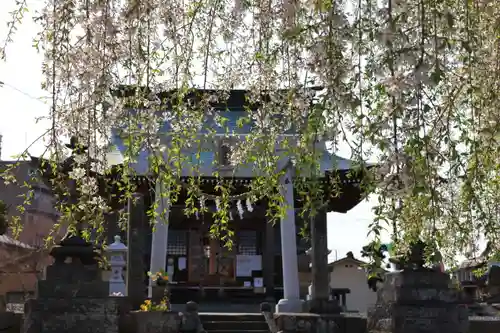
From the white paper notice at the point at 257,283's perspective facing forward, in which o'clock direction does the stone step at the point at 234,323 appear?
The stone step is roughly at 12 o'clock from the white paper notice.

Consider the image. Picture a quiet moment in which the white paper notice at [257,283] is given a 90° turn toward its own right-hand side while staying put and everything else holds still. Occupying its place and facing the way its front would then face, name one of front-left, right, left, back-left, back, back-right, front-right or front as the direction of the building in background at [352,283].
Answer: back-right

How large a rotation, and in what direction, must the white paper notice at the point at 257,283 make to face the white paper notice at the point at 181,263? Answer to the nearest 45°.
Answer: approximately 135° to its right

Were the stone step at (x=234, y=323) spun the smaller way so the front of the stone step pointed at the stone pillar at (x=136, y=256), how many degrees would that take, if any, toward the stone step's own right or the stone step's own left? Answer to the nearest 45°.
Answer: approximately 90° to the stone step's own right

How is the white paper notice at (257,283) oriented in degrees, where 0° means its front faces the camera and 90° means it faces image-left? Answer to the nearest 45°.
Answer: approximately 0°

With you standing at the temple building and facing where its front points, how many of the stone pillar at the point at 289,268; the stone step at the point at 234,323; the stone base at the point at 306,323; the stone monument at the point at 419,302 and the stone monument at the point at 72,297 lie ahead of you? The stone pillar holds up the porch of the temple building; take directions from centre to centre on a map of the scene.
5

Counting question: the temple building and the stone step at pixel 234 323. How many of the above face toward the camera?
2

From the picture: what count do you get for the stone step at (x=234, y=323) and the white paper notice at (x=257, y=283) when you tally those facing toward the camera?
2

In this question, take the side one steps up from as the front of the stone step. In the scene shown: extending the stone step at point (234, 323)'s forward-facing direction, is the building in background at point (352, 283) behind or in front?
behind

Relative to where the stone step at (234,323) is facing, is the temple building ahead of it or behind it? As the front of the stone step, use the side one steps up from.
behind

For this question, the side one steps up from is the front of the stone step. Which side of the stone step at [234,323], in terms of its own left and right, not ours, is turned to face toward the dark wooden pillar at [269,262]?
back

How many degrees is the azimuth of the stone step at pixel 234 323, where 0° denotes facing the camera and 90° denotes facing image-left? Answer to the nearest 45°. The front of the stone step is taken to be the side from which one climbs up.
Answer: approximately 0°

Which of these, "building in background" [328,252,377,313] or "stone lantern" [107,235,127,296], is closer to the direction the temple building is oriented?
the stone lantern
